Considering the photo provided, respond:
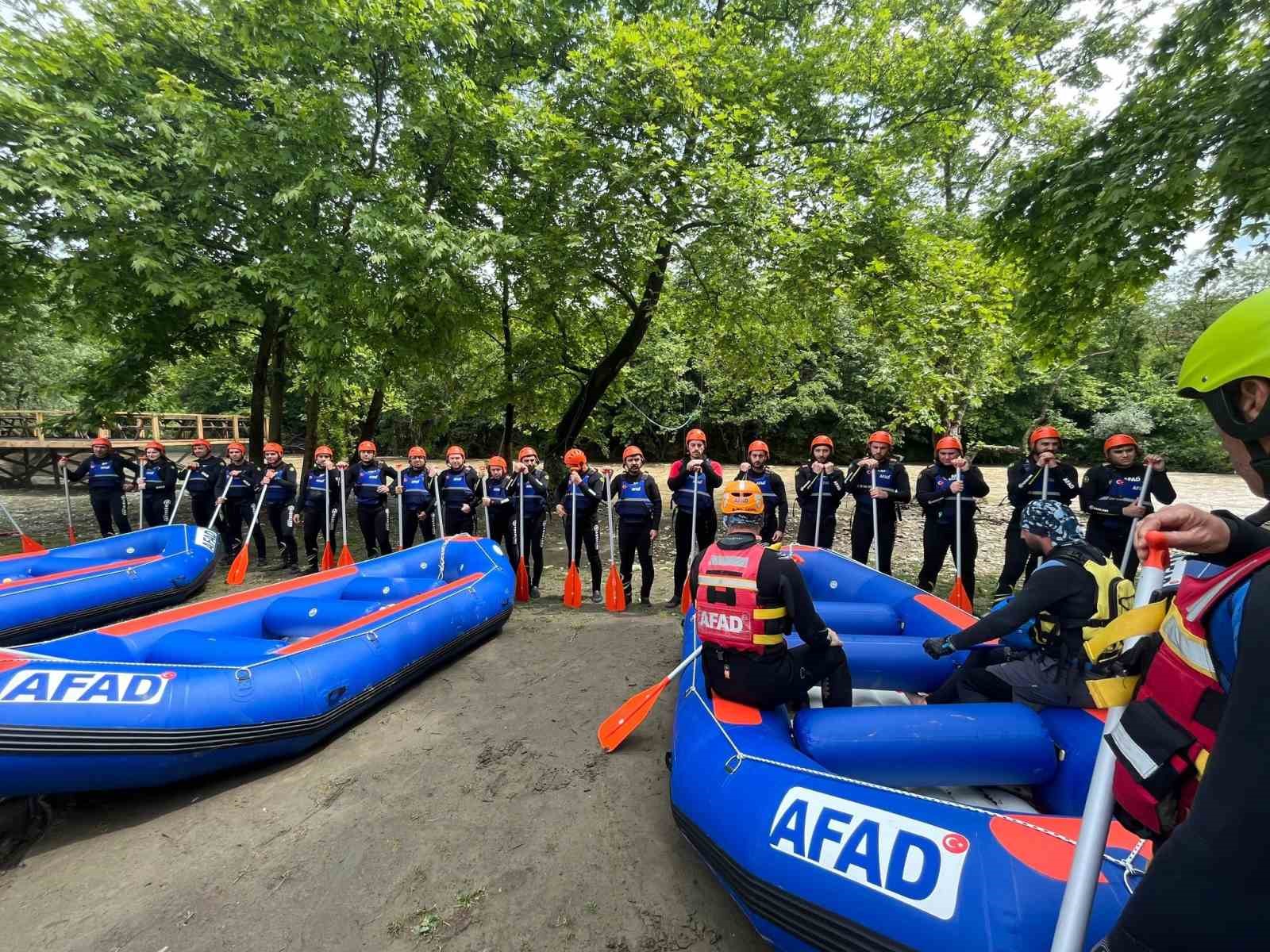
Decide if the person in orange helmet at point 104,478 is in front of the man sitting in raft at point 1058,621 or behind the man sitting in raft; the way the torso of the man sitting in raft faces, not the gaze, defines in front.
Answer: in front

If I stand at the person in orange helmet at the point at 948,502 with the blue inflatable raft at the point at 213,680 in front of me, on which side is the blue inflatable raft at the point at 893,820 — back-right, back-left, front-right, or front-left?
front-left

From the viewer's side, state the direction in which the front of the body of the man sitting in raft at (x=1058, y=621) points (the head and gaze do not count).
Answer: to the viewer's left

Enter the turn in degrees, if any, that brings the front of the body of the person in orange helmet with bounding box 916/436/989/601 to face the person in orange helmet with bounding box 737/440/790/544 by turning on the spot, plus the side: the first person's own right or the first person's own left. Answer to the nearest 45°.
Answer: approximately 90° to the first person's own right

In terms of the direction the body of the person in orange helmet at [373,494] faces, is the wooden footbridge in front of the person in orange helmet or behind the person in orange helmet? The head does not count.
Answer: behind

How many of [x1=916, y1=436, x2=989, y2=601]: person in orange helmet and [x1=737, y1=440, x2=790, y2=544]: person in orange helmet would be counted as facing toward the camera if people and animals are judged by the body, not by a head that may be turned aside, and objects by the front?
2

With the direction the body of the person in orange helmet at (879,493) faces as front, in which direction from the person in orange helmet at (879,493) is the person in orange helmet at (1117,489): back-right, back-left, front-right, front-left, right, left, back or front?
left

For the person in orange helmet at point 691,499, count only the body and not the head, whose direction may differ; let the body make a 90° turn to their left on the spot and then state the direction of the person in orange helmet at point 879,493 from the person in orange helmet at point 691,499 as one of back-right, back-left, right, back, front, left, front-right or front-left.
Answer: front

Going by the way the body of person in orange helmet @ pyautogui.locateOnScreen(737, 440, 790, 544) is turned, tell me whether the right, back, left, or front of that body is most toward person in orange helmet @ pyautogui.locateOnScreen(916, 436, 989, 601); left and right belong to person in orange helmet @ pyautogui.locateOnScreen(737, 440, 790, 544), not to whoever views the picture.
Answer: left

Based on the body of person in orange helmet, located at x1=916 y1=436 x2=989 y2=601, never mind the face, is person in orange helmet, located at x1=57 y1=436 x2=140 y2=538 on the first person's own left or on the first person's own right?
on the first person's own right

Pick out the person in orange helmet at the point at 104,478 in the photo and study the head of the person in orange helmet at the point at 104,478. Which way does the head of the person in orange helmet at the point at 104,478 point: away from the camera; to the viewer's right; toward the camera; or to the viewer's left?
toward the camera

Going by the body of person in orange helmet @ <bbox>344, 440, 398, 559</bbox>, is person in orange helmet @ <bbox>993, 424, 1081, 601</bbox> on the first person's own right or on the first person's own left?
on the first person's own left

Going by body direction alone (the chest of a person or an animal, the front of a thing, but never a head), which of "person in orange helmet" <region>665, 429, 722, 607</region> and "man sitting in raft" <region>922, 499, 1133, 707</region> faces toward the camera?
the person in orange helmet

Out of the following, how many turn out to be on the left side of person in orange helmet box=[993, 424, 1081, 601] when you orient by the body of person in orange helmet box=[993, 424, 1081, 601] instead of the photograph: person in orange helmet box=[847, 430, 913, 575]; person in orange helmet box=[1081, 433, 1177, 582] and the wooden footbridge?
1

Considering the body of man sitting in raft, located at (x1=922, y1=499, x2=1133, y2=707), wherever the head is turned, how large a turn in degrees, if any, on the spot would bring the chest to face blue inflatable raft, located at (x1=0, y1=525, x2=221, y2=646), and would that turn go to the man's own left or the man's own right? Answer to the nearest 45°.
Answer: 0° — they already face it

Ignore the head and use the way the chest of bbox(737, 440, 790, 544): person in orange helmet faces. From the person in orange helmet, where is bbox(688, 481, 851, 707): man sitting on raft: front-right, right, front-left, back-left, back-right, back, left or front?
front

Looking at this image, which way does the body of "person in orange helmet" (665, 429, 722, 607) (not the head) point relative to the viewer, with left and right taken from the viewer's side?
facing the viewer

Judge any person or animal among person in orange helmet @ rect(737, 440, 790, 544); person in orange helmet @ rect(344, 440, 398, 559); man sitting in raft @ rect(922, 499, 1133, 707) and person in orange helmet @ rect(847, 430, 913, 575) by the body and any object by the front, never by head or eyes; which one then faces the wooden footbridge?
the man sitting in raft

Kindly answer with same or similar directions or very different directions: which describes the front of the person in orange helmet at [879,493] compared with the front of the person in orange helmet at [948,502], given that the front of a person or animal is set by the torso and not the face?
same or similar directions

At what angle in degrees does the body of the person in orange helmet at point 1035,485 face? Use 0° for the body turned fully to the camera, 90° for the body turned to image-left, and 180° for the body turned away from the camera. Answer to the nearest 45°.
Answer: approximately 0°
